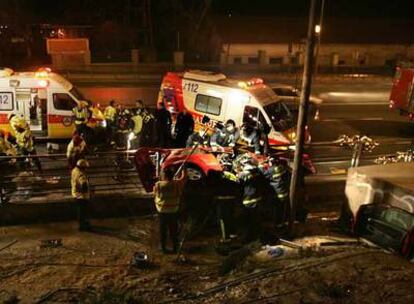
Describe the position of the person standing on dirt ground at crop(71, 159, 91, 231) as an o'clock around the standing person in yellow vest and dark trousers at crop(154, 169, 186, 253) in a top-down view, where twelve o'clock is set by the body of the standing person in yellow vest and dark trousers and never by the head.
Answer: The person standing on dirt ground is roughly at 10 o'clock from the standing person in yellow vest and dark trousers.

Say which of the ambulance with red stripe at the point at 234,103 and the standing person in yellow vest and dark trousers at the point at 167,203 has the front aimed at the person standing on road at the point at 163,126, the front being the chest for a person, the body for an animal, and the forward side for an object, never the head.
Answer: the standing person in yellow vest and dark trousers

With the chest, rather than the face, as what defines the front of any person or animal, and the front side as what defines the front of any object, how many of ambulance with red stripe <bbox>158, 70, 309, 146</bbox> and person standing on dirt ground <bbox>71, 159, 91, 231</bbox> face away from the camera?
0

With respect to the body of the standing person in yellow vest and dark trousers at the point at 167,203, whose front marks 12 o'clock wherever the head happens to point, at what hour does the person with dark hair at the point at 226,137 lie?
the person with dark hair at the point at 226,137 is roughly at 1 o'clock from the standing person in yellow vest and dark trousers at the point at 167,203.

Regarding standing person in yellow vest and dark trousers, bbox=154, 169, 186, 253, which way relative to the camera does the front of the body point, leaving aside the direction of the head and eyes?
away from the camera

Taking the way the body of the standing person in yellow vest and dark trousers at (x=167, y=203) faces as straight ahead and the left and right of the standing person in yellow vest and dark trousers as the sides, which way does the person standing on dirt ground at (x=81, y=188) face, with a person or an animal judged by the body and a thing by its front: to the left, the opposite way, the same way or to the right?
to the right

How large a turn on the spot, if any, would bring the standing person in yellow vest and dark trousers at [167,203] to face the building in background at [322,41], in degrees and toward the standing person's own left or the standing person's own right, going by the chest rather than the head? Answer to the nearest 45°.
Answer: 0° — they already face it

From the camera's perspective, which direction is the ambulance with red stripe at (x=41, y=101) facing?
to the viewer's right

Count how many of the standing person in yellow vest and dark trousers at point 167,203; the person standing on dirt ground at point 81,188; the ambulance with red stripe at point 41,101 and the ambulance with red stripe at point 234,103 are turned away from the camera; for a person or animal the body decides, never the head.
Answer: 1

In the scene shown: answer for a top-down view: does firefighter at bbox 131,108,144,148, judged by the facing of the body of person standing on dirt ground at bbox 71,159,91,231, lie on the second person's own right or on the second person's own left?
on the second person's own left

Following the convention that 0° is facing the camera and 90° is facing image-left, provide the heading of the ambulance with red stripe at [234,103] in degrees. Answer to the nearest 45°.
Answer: approximately 315°

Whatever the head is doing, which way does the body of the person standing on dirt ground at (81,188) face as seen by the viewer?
to the viewer's right

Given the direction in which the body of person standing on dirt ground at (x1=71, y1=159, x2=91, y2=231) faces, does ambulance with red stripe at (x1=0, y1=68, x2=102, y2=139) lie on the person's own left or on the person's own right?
on the person's own left

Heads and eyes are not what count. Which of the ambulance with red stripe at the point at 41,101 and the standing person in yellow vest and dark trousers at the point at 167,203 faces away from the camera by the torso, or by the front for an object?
the standing person in yellow vest and dark trousers

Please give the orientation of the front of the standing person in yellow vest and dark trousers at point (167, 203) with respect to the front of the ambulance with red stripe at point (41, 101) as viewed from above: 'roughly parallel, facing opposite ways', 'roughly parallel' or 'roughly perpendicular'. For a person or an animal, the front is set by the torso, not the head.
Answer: roughly perpendicular

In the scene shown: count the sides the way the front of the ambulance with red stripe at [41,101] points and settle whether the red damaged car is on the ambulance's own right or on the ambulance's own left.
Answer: on the ambulance's own right

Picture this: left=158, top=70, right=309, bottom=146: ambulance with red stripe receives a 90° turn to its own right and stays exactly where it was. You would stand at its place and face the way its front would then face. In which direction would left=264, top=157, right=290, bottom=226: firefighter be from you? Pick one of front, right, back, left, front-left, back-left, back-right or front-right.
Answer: front-left
